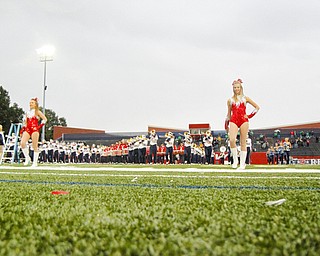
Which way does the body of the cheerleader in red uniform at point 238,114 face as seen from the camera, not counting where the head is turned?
toward the camera

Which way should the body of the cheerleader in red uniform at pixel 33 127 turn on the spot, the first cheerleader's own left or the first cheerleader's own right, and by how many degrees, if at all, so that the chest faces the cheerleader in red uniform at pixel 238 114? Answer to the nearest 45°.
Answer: approximately 90° to the first cheerleader's own left

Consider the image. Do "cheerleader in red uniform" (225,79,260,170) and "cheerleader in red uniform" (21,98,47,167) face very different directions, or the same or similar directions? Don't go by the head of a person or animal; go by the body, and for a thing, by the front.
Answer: same or similar directions

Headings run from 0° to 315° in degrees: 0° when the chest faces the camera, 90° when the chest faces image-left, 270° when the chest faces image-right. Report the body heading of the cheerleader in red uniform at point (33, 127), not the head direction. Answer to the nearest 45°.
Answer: approximately 45°

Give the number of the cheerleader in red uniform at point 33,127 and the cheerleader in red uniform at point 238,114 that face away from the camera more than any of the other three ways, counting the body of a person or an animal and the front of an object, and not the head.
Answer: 0

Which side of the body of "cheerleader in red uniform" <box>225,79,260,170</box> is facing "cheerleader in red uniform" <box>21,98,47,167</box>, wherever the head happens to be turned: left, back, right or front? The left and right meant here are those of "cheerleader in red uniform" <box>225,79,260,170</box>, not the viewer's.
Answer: right
